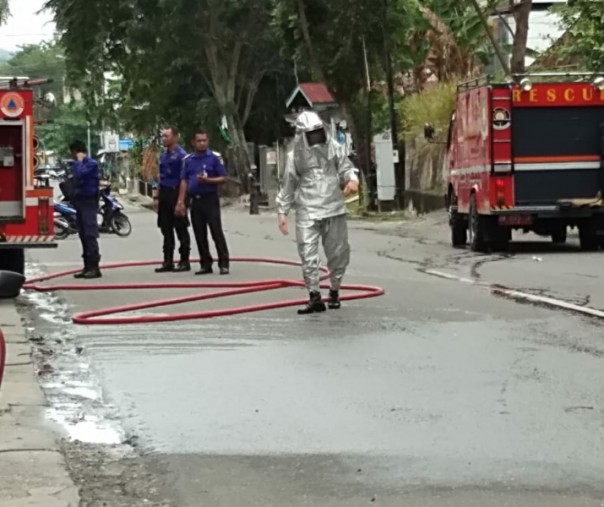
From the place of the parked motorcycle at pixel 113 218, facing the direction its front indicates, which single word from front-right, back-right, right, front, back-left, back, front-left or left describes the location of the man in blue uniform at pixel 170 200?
front-right

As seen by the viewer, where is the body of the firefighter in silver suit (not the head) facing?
toward the camera

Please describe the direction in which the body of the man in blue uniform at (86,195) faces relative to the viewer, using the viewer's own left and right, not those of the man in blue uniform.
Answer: facing to the left of the viewer

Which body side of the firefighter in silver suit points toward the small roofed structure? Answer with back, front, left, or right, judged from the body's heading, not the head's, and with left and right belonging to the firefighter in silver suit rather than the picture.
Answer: back

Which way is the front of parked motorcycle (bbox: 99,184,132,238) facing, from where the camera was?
facing the viewer and to the right of the viewer

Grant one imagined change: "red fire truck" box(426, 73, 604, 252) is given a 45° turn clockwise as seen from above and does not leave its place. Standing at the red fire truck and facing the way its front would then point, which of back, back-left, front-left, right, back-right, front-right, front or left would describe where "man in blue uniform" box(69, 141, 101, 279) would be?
back

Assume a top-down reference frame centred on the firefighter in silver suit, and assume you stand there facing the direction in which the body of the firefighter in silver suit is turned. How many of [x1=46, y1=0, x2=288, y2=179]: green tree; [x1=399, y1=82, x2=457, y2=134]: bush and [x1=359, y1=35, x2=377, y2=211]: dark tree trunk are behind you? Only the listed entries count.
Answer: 3

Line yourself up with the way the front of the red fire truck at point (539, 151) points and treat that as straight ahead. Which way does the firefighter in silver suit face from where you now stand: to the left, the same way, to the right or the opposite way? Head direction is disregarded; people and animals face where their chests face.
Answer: the opposite way

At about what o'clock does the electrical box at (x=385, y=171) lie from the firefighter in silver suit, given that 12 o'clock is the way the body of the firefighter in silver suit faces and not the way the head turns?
The electrical box is roughly at 6 o'clock from the firefighter in silver suit.

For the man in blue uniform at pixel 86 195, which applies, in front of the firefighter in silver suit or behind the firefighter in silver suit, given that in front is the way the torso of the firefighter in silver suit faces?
behind

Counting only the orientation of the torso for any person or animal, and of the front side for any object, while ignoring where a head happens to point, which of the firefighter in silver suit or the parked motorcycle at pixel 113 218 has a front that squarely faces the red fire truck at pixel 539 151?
the parked motorcycle

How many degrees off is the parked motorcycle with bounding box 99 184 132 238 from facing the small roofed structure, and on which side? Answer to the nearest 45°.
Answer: approximately 90° to its left

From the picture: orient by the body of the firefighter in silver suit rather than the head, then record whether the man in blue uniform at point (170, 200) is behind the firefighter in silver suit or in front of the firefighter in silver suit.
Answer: behind

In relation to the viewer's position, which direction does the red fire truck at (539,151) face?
facing away from the viewer

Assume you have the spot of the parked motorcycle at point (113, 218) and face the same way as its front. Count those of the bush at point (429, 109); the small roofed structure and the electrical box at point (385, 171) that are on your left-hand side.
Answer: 3
